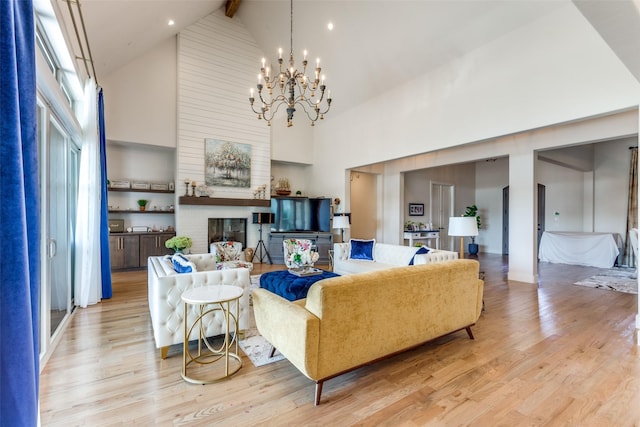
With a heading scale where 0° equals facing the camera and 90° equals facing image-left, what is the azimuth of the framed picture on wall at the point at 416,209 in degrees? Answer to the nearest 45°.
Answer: approximately 0°

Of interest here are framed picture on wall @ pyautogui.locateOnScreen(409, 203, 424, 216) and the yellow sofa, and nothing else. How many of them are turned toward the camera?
1

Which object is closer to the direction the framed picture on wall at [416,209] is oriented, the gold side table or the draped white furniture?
the gold side table

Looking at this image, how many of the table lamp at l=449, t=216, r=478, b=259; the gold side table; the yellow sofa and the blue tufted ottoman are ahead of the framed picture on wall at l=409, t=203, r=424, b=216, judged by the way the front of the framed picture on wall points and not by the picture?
4

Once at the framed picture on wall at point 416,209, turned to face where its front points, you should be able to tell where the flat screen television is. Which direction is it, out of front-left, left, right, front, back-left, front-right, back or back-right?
front-right

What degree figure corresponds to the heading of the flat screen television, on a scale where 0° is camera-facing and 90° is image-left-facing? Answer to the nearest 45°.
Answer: approximately 0°

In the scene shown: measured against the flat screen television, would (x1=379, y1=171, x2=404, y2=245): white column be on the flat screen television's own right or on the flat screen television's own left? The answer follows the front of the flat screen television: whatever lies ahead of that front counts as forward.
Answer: on the flat screen television's own left

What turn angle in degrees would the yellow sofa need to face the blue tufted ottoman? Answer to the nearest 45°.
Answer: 0° — it already faces it

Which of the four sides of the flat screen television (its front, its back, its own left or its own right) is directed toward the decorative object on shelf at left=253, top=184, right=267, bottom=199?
right

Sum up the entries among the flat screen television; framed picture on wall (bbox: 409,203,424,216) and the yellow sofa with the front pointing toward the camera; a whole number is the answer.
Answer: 2

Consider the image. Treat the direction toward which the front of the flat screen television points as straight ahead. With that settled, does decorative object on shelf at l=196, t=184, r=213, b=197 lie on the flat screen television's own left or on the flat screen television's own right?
on the flat screen television's own right

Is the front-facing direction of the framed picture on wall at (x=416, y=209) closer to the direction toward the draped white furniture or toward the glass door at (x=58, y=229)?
the glass door

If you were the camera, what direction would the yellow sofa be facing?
facing away from the viewer and to the left of the viewer
